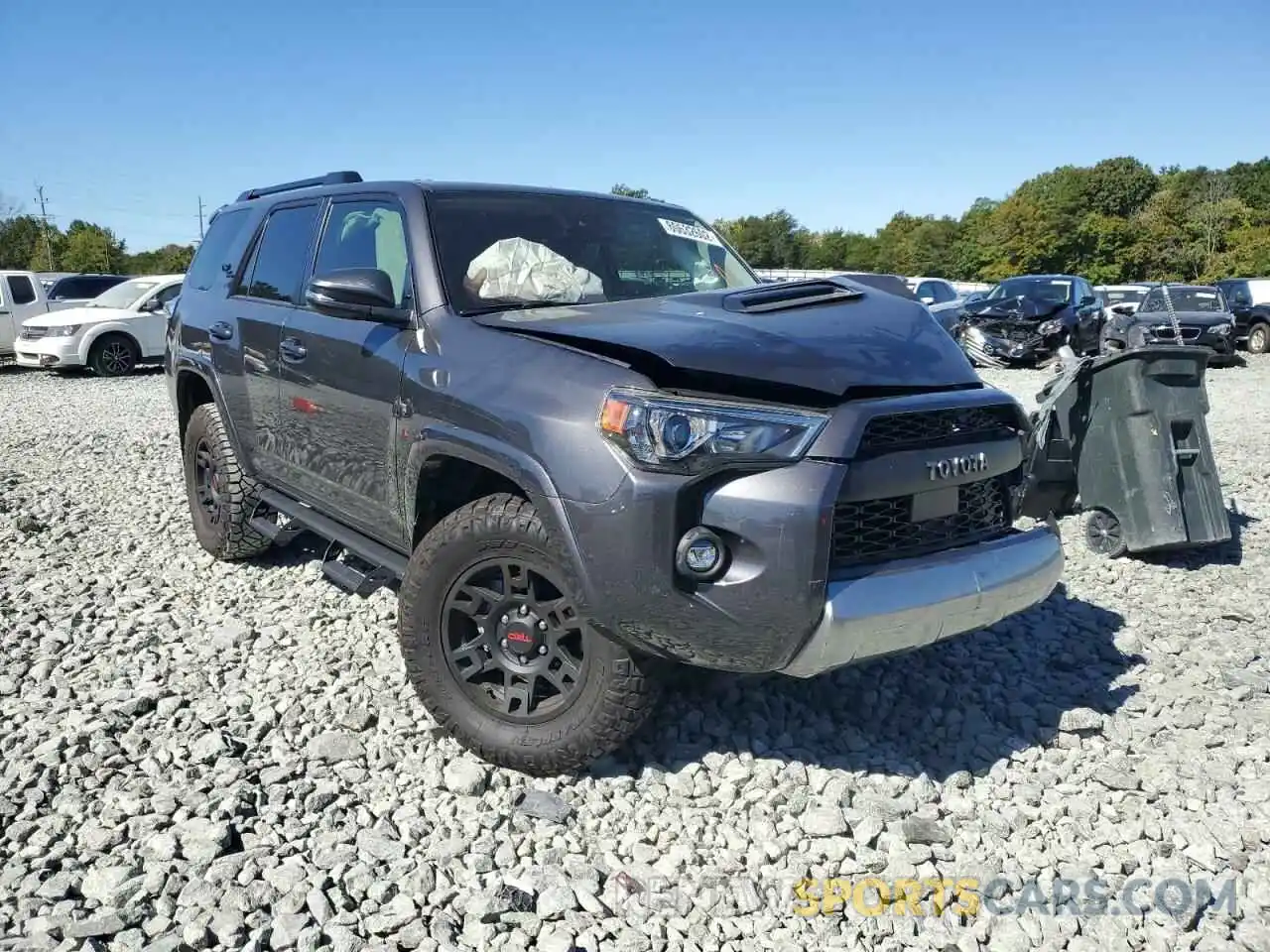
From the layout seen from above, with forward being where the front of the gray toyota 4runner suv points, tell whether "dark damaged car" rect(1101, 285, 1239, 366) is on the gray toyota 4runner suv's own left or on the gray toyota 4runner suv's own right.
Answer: on the gray toyota 4runner suv's own left

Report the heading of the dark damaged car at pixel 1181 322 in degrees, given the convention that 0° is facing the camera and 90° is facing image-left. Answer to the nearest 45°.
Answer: approximately 0°

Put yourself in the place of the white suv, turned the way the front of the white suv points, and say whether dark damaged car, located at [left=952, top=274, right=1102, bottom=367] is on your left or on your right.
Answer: on your left

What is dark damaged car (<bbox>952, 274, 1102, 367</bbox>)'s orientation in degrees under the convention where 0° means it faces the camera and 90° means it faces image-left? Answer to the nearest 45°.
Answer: approximately 45°
